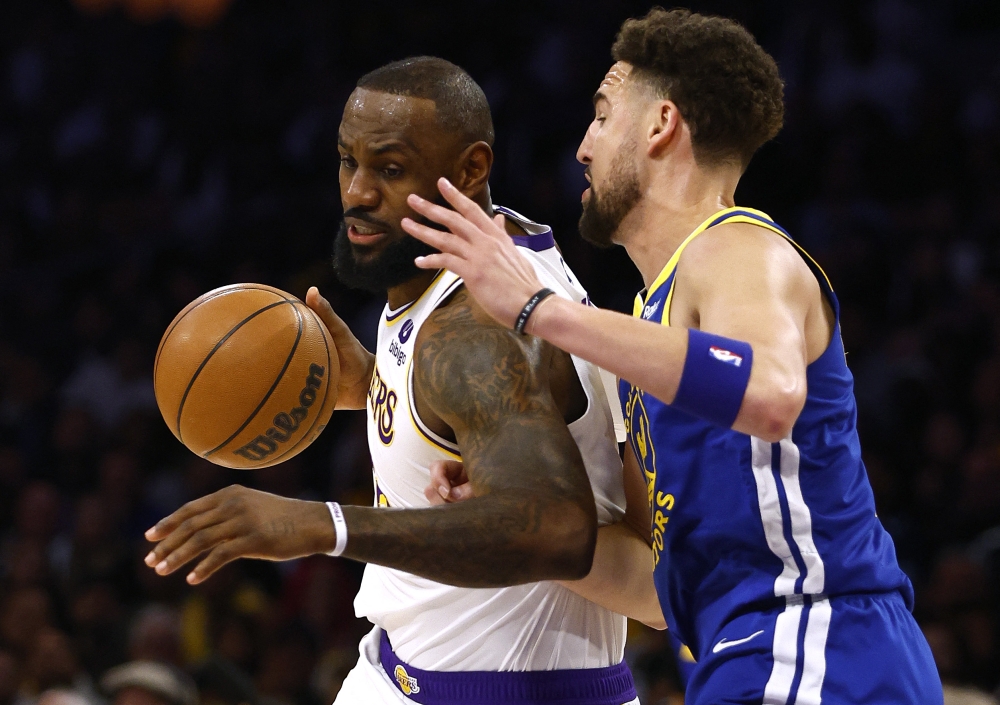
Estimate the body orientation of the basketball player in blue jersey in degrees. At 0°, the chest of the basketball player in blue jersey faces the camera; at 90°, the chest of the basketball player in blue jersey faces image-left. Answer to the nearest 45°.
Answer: approximately 90°

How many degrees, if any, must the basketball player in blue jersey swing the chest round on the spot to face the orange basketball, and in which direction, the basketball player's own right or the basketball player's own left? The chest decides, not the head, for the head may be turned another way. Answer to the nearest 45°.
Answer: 0° — they already face it

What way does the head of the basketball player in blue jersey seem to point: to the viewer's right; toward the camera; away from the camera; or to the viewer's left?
to the viewer's left
